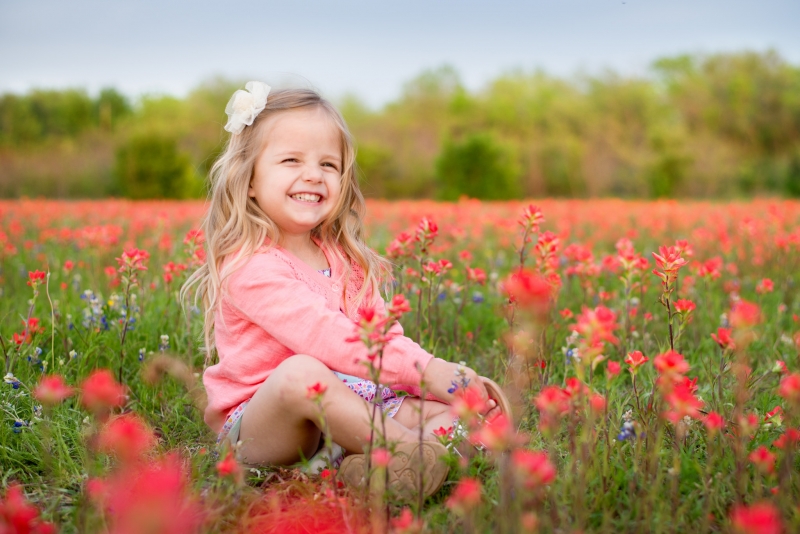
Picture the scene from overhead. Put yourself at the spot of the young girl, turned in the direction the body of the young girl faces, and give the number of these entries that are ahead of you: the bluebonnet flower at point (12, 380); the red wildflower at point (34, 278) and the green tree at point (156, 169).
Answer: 0

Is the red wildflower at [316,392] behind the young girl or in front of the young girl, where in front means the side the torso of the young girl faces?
in front

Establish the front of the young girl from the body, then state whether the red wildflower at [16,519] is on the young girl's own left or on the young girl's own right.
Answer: on the young girl's own right

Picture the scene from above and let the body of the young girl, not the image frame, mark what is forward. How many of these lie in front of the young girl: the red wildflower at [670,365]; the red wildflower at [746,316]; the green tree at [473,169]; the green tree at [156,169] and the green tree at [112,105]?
2

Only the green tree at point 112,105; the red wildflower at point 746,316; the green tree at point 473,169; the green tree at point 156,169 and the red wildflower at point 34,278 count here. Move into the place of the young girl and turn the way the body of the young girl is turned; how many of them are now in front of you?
1

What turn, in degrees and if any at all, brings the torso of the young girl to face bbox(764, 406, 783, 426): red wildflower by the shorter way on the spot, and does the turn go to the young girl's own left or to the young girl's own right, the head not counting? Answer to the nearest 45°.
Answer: approximately 45° to the young girl's own left

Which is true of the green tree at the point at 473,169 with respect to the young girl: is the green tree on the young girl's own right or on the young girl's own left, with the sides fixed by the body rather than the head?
on the young girl's own left

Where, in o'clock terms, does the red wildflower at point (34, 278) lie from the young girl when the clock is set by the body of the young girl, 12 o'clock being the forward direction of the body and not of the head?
The red wildflower is roughly at 5 o'clock from the young girl.

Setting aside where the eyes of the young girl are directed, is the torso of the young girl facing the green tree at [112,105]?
no

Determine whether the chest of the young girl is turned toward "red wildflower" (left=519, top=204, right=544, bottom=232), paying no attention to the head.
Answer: no

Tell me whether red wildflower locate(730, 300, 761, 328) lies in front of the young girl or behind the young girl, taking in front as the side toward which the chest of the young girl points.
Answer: in front

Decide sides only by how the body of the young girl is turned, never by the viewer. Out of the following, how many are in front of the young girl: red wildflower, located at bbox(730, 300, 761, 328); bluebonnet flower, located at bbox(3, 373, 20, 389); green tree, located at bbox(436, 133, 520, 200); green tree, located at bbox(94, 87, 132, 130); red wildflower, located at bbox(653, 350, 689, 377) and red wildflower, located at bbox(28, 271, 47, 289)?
2

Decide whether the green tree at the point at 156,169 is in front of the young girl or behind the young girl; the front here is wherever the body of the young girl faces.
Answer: behind

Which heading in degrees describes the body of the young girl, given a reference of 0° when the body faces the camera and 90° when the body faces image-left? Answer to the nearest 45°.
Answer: approximately 315°

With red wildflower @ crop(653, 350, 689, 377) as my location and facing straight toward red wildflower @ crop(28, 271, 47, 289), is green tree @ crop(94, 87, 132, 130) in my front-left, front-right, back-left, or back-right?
front-right
